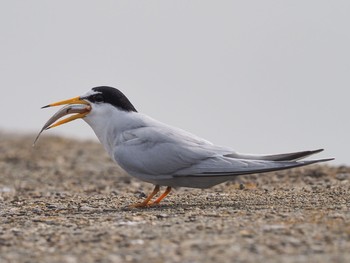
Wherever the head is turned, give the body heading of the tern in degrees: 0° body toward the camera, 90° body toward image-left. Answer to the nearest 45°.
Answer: approximately 90°
